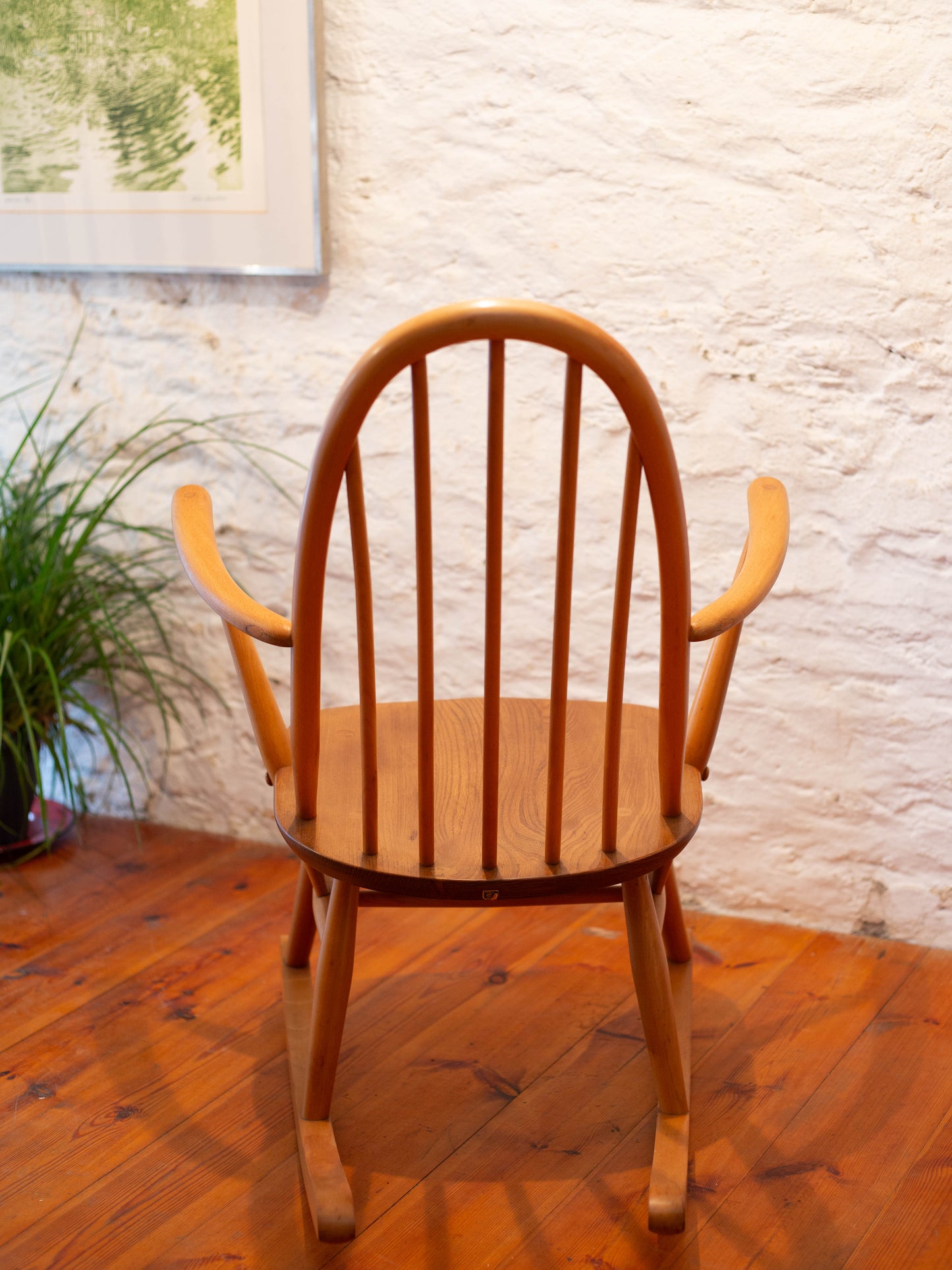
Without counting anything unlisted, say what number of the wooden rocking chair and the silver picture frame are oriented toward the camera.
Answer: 1

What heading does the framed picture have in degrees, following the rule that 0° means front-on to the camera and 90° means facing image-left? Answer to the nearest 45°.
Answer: approximately 0°

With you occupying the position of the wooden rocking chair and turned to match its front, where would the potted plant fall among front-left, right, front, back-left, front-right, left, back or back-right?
front-left

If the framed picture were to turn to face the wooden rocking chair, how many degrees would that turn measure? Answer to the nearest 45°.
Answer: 0° — it already faces it

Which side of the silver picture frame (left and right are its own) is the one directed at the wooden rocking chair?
front

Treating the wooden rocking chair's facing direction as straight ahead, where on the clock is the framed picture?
The framed picture is roughly at 11 o'clock from the wooden rocking chair.

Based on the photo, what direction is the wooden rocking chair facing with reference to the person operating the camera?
facing away from the viewer

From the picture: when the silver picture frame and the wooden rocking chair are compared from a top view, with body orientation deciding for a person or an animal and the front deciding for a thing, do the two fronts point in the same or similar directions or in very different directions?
very different directions

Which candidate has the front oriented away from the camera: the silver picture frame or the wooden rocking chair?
the wooden rocking chair

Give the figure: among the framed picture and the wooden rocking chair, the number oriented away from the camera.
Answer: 1

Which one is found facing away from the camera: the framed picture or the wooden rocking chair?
the wooden rocking chair

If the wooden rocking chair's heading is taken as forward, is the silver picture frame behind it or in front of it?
in front
